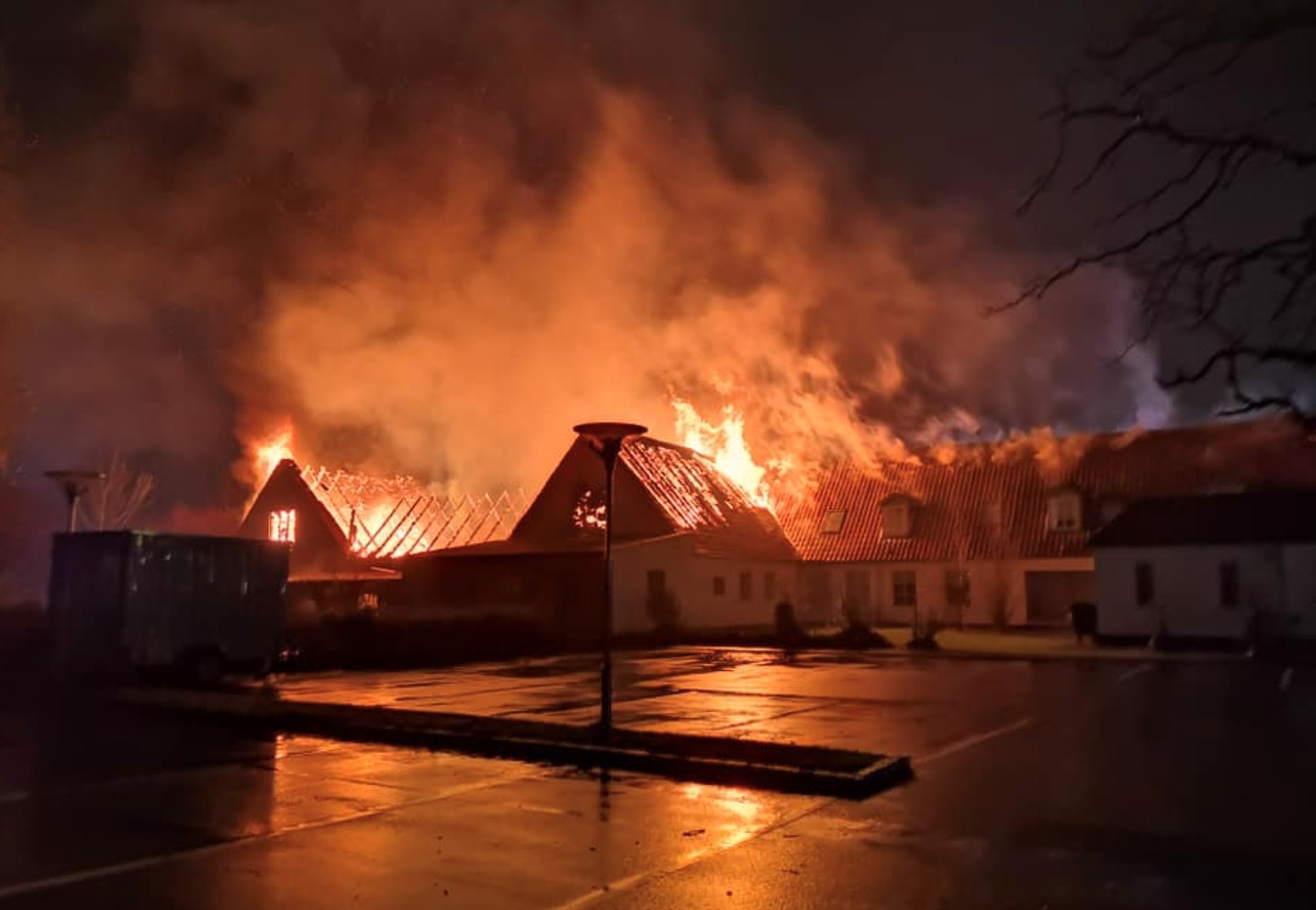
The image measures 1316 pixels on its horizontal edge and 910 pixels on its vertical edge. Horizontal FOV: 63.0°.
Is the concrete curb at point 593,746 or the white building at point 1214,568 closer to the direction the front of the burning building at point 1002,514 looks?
the concrete curb

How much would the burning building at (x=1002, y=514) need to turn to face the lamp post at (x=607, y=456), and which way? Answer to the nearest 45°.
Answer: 0° — it already faces it

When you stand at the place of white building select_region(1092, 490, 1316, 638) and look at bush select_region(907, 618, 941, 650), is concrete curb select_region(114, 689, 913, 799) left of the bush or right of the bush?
left

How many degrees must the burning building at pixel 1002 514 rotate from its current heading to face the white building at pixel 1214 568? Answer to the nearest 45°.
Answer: approximately 45° to its left

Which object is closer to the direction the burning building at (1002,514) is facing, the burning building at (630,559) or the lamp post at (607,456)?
the lamp post

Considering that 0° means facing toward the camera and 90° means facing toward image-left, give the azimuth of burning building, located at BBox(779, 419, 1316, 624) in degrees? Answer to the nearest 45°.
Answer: approximately 0°

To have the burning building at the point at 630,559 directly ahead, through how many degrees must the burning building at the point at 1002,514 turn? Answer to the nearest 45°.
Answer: approximately 45° to its right
